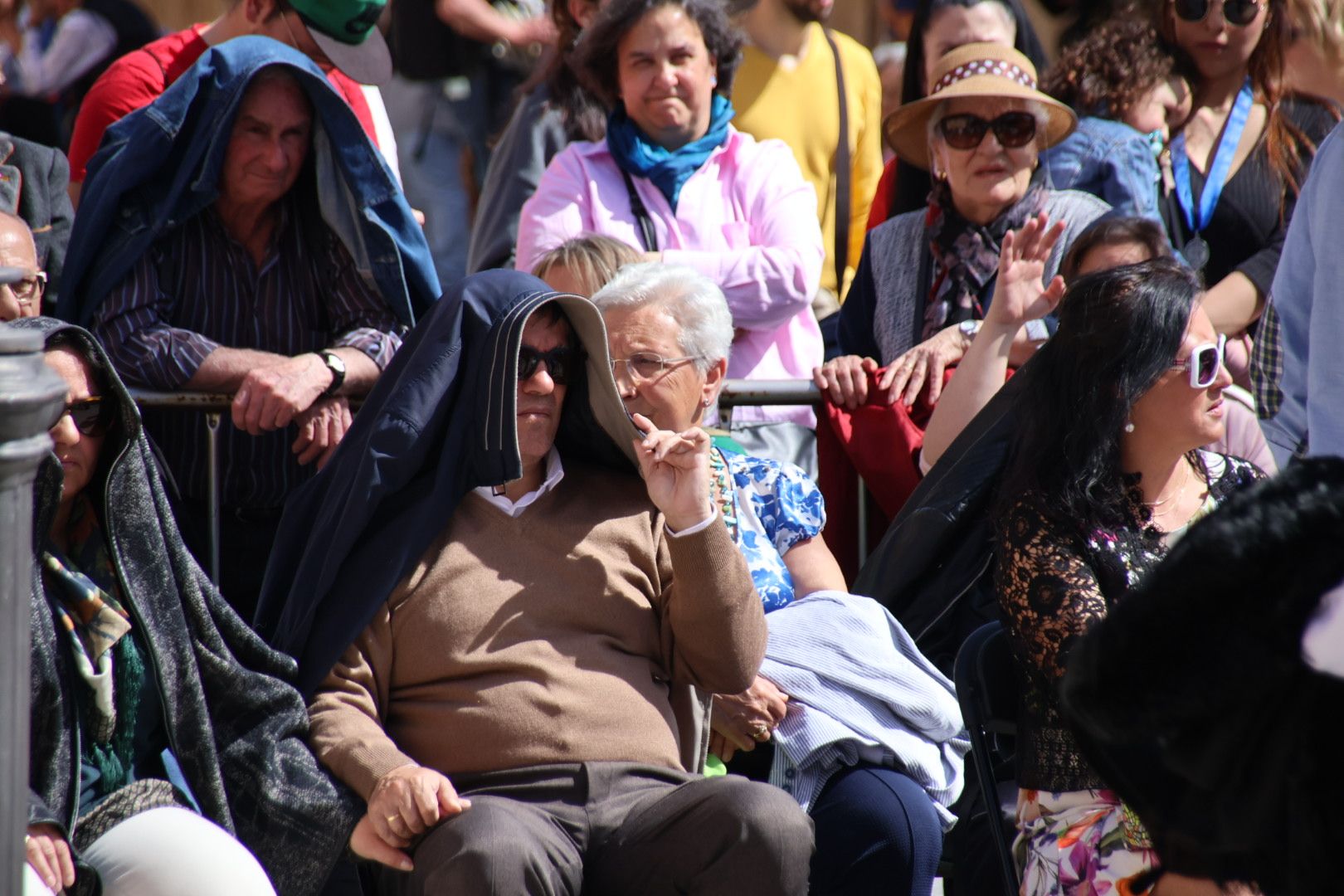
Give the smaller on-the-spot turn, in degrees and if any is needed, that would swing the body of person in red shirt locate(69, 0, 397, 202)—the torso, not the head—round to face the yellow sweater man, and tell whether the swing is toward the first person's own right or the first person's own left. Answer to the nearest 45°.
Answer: approximately 45° to the first person's own left

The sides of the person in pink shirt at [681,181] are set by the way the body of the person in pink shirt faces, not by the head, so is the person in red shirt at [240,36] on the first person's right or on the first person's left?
on the first person's right

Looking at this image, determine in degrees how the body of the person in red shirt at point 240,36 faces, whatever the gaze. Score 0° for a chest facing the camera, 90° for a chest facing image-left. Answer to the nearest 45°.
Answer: approximately 315°

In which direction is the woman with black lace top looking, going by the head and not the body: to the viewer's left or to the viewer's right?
to the viewer's right

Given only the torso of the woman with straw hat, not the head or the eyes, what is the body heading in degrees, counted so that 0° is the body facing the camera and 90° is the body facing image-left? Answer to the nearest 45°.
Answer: approximately 0°

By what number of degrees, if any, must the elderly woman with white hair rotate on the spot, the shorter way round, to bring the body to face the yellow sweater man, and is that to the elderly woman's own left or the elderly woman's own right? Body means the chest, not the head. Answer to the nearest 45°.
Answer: approximately 135° to the elderly woman's own right

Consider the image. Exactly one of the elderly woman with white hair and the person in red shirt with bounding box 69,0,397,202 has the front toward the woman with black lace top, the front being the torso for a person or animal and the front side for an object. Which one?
the person in red shirt

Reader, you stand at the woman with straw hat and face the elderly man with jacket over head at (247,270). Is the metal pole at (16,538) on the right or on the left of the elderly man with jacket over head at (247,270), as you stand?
left

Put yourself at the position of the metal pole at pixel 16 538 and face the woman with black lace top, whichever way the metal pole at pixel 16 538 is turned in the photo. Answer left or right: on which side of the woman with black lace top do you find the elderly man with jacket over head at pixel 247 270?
left
